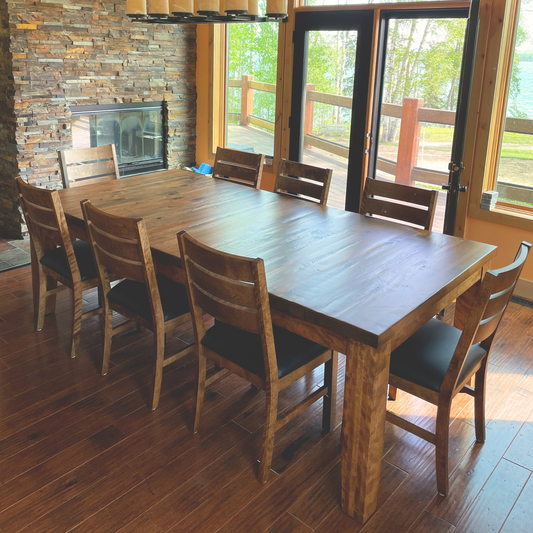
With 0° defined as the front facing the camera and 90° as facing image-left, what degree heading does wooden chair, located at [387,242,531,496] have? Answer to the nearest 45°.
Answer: approximately 135°

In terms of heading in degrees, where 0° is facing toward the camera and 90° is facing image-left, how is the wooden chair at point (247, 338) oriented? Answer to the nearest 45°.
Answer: approximately 225°

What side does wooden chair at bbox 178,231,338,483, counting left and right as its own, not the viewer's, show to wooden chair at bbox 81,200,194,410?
left

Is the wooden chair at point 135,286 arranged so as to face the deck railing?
yes

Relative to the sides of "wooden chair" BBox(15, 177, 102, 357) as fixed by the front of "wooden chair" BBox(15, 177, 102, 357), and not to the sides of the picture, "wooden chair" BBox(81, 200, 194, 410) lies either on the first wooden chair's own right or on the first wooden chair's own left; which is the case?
on the first wooden chair's own right

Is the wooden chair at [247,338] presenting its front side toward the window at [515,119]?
yes

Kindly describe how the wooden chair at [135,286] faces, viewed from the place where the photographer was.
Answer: facing away from the viewer and to the right of the viewer

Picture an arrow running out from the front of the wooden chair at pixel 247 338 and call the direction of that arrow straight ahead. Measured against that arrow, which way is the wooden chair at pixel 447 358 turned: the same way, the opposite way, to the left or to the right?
to the left

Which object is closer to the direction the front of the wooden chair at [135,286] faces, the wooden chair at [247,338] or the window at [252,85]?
the window

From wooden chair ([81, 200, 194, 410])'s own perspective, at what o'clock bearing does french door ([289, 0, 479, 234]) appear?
The french door is roughly at 12 o'clock from the wooden chair.
